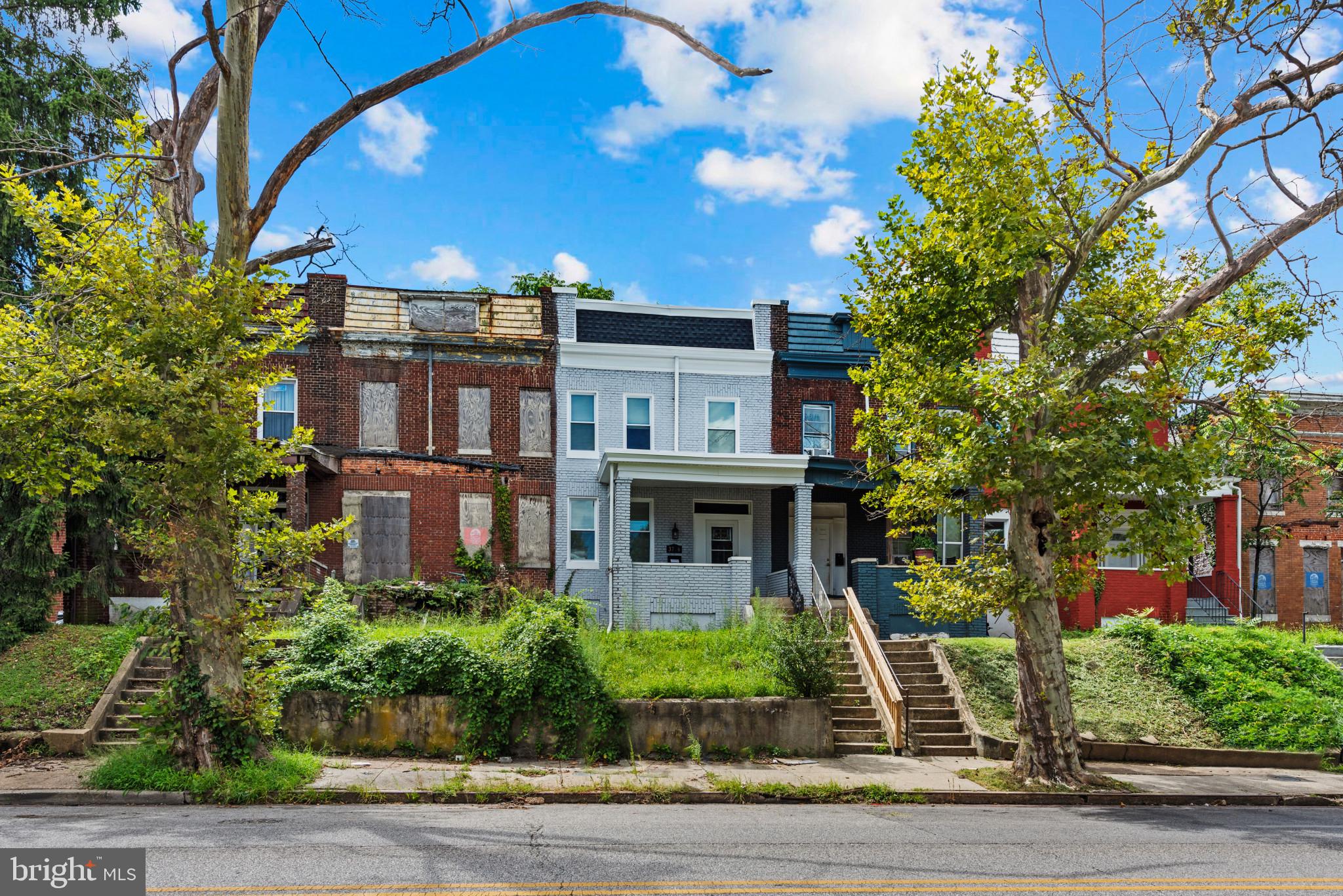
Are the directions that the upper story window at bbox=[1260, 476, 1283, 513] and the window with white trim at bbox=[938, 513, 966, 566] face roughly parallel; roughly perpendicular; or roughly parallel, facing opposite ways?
roughly parallel

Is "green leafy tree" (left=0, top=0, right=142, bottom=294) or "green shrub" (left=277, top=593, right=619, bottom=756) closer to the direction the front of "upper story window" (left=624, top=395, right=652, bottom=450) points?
the green shrub

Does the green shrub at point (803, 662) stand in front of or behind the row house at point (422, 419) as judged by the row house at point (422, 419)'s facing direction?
in front

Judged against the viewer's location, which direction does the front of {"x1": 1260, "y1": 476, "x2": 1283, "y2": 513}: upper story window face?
facing the viewer

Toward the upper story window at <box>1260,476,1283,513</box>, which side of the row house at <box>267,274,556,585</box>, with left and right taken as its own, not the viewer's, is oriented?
left

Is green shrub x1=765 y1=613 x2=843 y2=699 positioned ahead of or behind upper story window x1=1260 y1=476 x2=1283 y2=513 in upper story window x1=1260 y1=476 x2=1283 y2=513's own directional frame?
ahead

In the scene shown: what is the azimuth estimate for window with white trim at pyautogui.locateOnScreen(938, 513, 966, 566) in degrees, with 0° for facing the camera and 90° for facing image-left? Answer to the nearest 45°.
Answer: approximately 0°

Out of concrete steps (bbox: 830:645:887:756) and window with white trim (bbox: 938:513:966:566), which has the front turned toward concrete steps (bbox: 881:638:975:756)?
the window with white trim

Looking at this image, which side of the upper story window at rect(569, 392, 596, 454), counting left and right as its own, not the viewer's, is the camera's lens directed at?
front

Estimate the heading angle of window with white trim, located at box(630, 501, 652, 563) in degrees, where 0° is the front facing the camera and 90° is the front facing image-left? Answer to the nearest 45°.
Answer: approximately 0°

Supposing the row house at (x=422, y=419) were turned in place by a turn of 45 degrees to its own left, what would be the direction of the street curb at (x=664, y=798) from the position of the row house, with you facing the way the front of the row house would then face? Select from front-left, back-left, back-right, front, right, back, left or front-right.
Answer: front-right

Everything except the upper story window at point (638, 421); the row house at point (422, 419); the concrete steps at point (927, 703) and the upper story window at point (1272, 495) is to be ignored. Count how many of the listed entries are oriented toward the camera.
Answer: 4

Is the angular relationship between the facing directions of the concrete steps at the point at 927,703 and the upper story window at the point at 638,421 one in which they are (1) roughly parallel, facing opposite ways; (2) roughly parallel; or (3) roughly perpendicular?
roughly parallel
